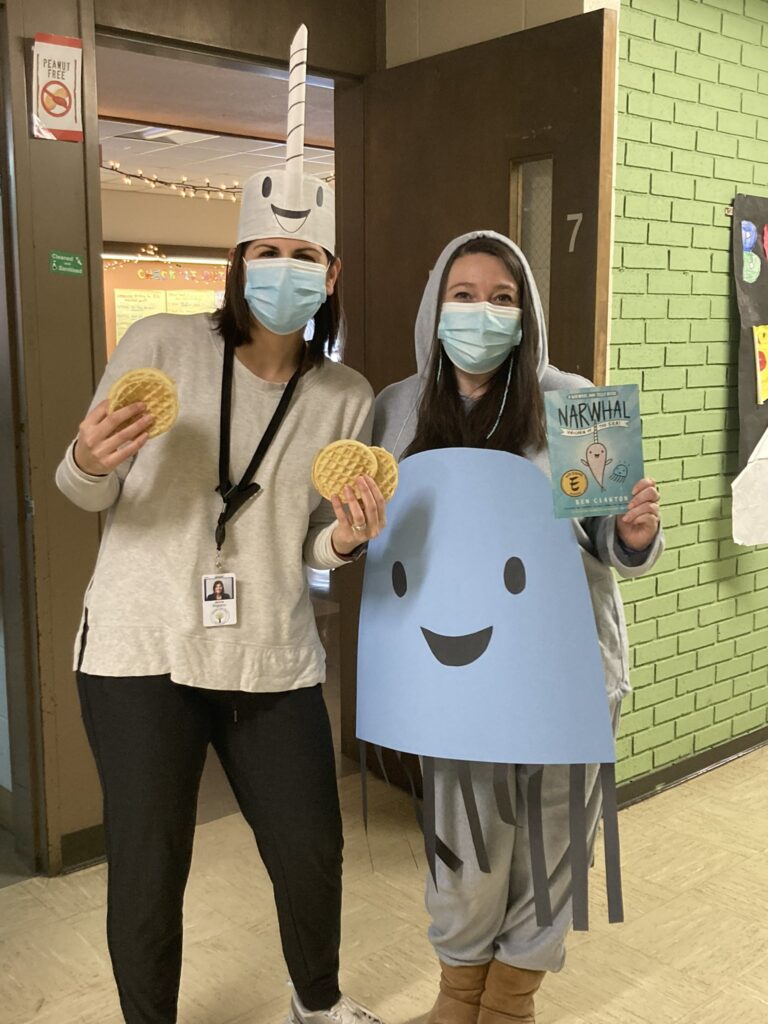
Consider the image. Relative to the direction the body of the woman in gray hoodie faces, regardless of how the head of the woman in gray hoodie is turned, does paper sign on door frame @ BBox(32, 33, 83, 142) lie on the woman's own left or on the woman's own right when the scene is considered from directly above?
on the woman's own right

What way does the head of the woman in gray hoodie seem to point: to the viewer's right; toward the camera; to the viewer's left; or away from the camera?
toward the camera

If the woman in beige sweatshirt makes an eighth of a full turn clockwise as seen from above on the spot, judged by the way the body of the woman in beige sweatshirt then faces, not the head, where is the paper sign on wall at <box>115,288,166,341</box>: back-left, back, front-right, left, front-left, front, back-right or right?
back-right

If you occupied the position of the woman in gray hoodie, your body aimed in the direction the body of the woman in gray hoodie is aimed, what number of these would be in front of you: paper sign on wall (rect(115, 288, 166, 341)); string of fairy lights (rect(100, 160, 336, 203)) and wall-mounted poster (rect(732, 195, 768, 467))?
0

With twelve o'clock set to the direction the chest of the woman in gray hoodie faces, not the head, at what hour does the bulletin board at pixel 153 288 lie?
The bulletin board is roughly at 5 o'clock from the woman in gray hoodie.

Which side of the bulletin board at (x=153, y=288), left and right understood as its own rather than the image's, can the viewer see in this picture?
front

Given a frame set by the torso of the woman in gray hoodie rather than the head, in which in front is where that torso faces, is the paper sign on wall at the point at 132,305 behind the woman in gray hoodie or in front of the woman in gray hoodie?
behind

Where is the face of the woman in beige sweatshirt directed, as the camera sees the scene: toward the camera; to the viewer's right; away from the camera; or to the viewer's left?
toward the camera

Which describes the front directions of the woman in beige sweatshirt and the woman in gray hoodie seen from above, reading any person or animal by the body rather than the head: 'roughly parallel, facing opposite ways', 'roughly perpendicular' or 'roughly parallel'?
roughly parallel

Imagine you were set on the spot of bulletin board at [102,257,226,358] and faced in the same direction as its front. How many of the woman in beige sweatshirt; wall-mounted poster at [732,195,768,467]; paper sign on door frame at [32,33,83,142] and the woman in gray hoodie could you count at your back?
0

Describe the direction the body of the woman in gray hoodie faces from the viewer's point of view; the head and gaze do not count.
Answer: toward the camera

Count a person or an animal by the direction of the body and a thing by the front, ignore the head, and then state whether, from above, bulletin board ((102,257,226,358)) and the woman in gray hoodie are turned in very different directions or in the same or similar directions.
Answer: same or similar directions

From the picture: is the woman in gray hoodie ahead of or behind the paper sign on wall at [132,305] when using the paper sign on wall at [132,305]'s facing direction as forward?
ahead

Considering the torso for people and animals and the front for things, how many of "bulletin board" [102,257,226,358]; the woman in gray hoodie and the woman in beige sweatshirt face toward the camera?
3

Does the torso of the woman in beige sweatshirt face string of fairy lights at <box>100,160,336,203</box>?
no

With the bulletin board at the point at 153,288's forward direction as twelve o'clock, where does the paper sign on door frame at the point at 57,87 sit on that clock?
The paper sign on door frame is roughly at 12 o'clock from the bulletin board.
